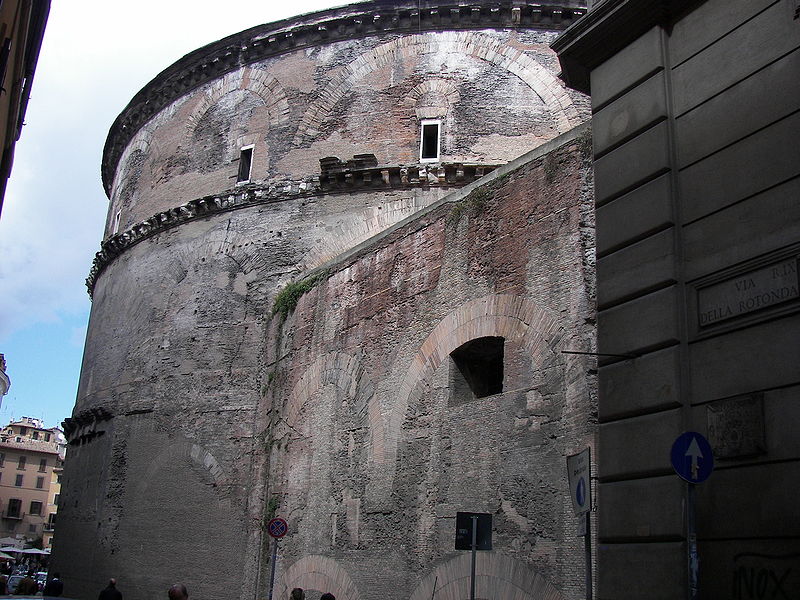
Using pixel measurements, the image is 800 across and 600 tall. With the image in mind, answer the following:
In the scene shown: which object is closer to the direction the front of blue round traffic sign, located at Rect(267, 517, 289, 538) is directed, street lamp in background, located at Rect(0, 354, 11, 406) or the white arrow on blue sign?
the white arrow on blue sign

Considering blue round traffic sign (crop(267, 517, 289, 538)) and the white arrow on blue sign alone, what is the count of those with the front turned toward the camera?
2

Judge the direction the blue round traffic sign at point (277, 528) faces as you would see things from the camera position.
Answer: facing the viewer

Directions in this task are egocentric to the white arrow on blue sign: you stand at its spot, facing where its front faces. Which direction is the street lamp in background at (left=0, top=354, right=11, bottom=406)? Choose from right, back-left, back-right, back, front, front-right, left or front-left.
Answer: back-right

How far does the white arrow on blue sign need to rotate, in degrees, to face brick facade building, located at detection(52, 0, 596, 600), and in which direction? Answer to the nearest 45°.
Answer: approximately 135° to its right

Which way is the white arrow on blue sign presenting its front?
toward the camera

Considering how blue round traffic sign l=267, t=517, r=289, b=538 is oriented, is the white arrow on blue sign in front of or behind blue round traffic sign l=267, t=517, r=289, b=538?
in front

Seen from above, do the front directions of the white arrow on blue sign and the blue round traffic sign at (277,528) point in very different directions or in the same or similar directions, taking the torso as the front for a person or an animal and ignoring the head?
same or similar directions

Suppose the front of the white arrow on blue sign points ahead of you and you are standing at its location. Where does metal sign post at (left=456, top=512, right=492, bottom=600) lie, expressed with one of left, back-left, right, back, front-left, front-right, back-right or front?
back-right

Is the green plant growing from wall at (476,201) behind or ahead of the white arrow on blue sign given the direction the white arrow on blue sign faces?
behind

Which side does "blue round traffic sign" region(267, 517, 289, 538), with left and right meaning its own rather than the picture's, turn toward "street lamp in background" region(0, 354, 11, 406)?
back

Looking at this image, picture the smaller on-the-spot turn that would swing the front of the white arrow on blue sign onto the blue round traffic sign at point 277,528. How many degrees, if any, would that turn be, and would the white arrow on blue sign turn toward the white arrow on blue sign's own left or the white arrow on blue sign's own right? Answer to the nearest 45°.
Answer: approximately 135° to the white arrow on blue sign's own right
